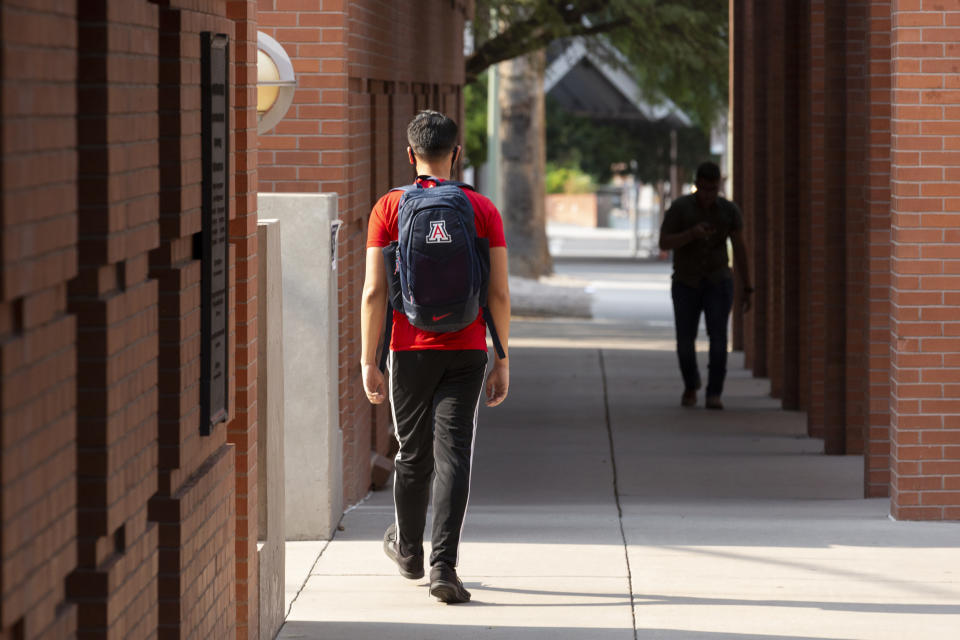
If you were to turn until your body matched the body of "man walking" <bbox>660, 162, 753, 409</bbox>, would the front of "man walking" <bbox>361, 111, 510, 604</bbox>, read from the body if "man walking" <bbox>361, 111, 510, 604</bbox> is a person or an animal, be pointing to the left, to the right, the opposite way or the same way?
the opposite way

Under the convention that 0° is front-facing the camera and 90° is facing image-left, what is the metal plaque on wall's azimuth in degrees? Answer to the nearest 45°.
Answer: approximately 270°

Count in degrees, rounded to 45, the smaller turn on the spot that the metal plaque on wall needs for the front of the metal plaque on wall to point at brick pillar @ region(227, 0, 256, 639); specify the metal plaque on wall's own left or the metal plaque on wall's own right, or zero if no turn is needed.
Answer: approximately 90° to the metal plaque on wall's own left

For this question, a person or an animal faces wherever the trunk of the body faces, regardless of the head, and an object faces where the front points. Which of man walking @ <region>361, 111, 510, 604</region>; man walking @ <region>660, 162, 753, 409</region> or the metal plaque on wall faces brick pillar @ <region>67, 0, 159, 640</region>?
man walking @ <region>660, 162, 753, 409</region>

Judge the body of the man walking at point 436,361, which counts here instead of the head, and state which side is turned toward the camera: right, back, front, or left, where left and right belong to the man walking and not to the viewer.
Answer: back

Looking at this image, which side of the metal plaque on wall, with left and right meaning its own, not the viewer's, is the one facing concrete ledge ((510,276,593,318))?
left

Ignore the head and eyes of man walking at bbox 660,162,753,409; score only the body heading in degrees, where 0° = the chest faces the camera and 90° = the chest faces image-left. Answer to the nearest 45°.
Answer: approximately 0°

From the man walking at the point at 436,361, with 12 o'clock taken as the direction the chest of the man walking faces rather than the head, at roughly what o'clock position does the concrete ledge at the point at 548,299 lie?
The concrete ledge is roughly at 12 o'clock from the man walking.
